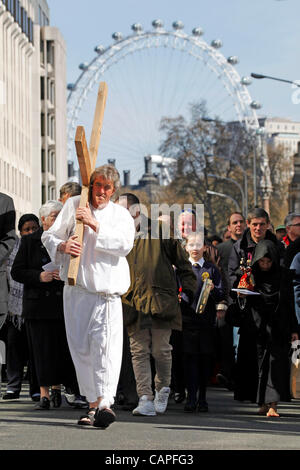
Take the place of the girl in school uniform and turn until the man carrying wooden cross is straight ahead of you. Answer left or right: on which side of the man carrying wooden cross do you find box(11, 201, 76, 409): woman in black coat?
right

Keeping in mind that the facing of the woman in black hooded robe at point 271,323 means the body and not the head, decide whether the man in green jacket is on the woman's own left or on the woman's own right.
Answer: on the woman's own right

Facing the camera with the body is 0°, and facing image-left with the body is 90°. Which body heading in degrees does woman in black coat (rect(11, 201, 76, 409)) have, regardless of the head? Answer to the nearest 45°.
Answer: approximately 315°

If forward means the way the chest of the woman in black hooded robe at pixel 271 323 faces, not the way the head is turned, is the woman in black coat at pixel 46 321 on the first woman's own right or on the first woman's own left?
on the first woman's own right

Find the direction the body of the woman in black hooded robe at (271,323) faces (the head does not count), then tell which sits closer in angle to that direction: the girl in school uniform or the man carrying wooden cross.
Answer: the man carrying wooden cross

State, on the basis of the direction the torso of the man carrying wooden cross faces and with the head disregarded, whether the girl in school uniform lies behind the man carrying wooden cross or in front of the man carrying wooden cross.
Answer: behind

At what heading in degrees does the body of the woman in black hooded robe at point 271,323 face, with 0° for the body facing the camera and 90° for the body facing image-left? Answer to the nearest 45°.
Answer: approximately 0°

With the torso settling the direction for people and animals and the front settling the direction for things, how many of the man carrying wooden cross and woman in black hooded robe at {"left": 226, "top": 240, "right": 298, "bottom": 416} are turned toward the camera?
2

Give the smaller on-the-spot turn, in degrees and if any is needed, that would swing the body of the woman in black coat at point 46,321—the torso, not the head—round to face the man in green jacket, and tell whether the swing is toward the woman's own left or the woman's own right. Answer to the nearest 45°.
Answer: approximately 45° to the woman's own left

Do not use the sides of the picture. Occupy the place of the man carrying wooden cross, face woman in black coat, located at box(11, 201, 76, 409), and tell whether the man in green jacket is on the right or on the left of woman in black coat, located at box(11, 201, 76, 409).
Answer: right
